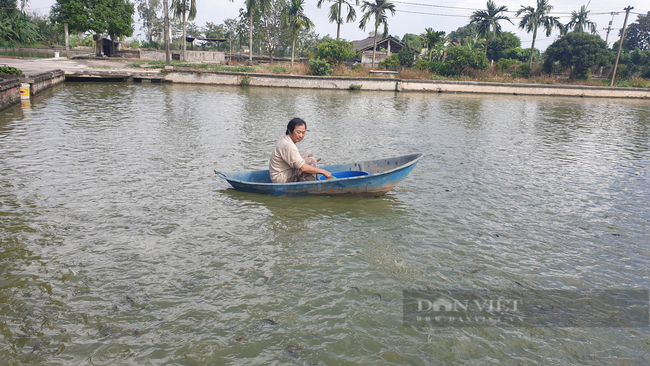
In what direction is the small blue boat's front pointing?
to the viewer's right

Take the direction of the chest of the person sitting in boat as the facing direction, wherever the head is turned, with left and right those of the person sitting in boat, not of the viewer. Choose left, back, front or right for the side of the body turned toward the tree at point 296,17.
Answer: left

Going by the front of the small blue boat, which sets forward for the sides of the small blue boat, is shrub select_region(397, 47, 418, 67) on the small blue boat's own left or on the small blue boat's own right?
on the small blue boat's own left

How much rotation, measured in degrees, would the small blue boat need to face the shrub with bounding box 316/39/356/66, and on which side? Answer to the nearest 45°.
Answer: approximately 90° to its left

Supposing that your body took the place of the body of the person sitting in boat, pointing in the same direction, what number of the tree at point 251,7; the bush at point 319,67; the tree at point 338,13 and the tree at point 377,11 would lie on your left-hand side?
4

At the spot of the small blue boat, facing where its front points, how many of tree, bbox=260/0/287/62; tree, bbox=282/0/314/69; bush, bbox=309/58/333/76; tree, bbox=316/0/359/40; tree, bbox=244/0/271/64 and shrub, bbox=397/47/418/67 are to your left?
6

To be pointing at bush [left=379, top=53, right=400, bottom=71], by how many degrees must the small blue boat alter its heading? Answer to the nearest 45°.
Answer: approximately 90° to its left

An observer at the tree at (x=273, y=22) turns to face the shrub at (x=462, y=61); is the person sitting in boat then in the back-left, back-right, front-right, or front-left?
front-right

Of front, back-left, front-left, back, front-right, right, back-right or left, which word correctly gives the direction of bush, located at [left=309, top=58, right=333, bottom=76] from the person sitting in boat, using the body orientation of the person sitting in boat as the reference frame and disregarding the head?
left

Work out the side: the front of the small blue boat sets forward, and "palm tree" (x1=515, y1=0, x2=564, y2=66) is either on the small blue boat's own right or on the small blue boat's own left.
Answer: on the small blue boat's own left

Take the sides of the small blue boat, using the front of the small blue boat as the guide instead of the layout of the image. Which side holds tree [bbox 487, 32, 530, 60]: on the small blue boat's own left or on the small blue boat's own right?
on the small blue boat's own left

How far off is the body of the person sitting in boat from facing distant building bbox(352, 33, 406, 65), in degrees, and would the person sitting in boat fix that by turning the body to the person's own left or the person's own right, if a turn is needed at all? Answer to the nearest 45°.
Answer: approximately 90° to the person's own left

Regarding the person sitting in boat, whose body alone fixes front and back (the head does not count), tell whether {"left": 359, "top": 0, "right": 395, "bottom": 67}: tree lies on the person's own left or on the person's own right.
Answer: on the person's own left

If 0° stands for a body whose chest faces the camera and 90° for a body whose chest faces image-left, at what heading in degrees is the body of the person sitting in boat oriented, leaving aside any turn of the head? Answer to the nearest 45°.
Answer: approximately 270°
